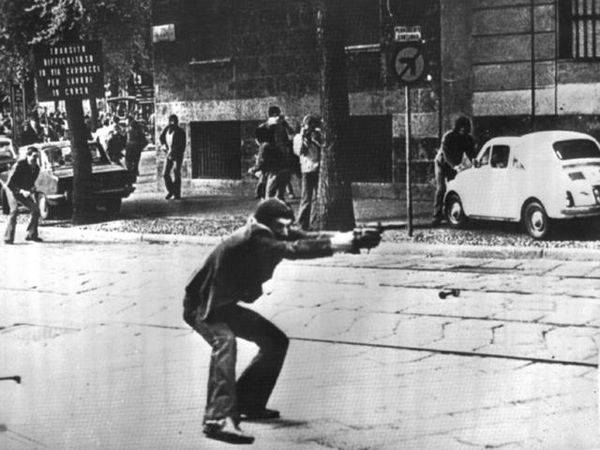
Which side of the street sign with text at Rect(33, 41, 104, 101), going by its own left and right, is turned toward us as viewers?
front

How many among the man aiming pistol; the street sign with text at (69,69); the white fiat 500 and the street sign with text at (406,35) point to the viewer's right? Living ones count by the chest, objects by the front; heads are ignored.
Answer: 1

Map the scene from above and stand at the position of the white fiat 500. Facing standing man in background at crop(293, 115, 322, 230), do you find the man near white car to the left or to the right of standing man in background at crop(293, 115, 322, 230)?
right

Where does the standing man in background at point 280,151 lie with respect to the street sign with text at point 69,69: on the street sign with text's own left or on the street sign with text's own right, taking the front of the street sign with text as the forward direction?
on the street sign with text's own left

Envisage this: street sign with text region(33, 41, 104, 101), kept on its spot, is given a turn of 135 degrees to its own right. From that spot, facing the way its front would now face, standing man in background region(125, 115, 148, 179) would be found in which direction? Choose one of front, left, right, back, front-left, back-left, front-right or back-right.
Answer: front-right

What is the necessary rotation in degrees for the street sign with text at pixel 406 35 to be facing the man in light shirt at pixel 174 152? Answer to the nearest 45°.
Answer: approximately 135° to its right

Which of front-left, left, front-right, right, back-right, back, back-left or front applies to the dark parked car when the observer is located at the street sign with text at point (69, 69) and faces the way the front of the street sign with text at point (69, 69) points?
back

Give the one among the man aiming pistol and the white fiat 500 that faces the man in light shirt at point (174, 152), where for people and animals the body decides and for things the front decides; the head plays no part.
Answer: the white fiat 500

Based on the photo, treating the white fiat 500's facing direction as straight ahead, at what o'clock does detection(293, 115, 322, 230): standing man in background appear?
The standing man in background is roughly at 11 o'clock from the white fiat 500.

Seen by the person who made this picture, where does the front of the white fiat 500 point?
facing away from the viewer and to the left of the viewer

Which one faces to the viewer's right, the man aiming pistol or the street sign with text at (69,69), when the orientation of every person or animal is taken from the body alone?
the man aiming pistol

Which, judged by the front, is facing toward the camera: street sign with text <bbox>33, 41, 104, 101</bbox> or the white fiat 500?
the street sign with text

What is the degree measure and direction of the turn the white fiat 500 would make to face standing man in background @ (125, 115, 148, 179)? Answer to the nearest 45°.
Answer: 0° — it already faces them

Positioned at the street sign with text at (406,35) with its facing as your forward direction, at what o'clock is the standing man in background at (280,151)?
The standing man in background is roughly at 5 o'clock from the street sign with text.

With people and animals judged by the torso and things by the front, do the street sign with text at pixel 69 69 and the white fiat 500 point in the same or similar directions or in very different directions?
very different directions

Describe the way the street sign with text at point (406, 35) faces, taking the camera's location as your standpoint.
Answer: facing the viewer
